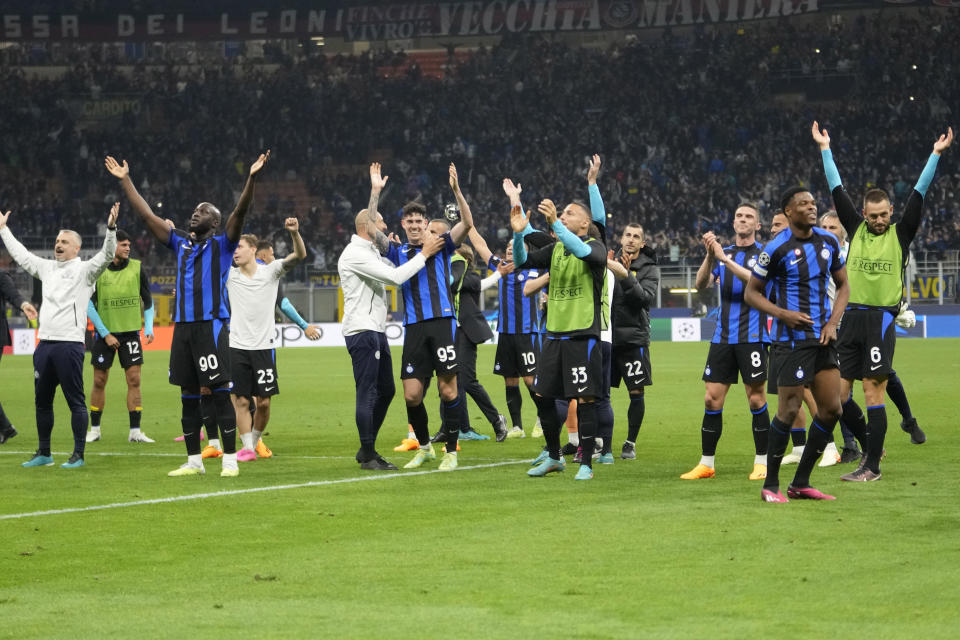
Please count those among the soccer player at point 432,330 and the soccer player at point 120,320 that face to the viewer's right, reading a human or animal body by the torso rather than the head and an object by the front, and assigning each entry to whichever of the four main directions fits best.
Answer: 0

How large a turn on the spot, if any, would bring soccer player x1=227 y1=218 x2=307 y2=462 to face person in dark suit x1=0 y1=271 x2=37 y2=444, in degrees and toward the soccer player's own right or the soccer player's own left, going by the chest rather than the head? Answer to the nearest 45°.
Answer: approximately 90° to the soccer player's own right

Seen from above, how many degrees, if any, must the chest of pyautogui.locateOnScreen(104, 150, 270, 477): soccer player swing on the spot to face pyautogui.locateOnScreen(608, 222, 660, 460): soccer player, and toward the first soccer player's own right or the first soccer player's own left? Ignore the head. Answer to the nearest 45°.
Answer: approximately 135° to the first soccer player's own left

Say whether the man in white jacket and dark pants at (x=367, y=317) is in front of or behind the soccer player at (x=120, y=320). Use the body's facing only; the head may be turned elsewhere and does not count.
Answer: in front

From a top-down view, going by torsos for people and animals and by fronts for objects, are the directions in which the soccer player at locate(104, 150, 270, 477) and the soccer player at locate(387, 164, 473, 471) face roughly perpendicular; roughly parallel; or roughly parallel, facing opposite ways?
roughly parallel

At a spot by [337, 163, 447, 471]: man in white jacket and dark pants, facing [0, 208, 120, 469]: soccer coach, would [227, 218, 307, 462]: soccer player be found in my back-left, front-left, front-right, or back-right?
front-right

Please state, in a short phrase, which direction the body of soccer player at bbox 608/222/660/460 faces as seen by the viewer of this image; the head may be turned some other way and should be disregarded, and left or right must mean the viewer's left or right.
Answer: facing the viewer and to the left of the viewer

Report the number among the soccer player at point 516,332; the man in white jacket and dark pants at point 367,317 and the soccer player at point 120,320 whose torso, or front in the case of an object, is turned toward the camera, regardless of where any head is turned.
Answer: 2

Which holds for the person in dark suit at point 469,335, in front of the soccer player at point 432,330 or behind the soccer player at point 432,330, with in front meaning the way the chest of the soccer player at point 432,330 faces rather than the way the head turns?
behind

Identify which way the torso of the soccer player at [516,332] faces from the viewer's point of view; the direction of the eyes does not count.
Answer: toward the camera

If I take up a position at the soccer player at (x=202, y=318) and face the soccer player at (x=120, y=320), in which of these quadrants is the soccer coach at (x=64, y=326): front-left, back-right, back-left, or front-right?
front-left

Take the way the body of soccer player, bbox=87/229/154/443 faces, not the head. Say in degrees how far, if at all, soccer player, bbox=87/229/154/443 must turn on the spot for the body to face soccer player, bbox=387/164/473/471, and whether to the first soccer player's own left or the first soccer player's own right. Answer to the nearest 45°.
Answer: approximately 45° to the first soccer player's own left

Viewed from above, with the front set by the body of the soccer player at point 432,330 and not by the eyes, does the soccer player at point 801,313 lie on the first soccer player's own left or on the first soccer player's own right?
on the first soccer player's own left

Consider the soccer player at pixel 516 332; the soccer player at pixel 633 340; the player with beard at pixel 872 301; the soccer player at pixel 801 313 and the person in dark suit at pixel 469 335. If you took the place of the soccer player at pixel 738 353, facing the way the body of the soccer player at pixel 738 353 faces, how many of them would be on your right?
3

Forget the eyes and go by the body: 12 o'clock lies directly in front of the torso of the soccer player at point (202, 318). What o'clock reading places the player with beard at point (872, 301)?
The player with beard is roughly at 8 o'clock from the soccer player.

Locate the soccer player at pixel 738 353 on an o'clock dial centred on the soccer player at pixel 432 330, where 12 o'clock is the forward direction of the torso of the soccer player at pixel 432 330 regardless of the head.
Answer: the soccer player at pixel 738 353 is roughly at 8 o'clock from the soccer player at pixel 432 330.
